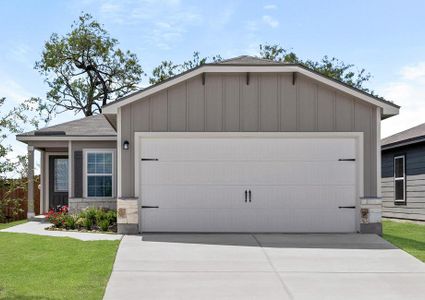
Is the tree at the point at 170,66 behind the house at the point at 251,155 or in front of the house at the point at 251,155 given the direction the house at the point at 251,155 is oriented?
behind

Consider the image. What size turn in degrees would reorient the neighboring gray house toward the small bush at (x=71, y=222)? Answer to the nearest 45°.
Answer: approximately 90° to its right

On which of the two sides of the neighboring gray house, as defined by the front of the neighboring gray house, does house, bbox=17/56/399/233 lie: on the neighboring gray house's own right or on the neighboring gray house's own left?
on the neighboring gray house's own right

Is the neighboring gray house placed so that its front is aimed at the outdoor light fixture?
no

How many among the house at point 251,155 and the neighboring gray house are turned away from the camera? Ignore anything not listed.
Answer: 0

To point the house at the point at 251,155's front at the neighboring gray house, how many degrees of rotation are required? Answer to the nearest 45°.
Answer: approximately 135° to its left

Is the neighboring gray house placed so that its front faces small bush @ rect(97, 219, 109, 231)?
no

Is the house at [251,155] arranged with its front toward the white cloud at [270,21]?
no

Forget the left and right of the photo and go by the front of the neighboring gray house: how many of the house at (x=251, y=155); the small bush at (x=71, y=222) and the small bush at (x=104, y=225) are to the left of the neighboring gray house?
0

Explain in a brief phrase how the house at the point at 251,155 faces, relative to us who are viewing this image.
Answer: facing the viewer

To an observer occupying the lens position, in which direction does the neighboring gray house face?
facing the viewer and to the right of the viewer
